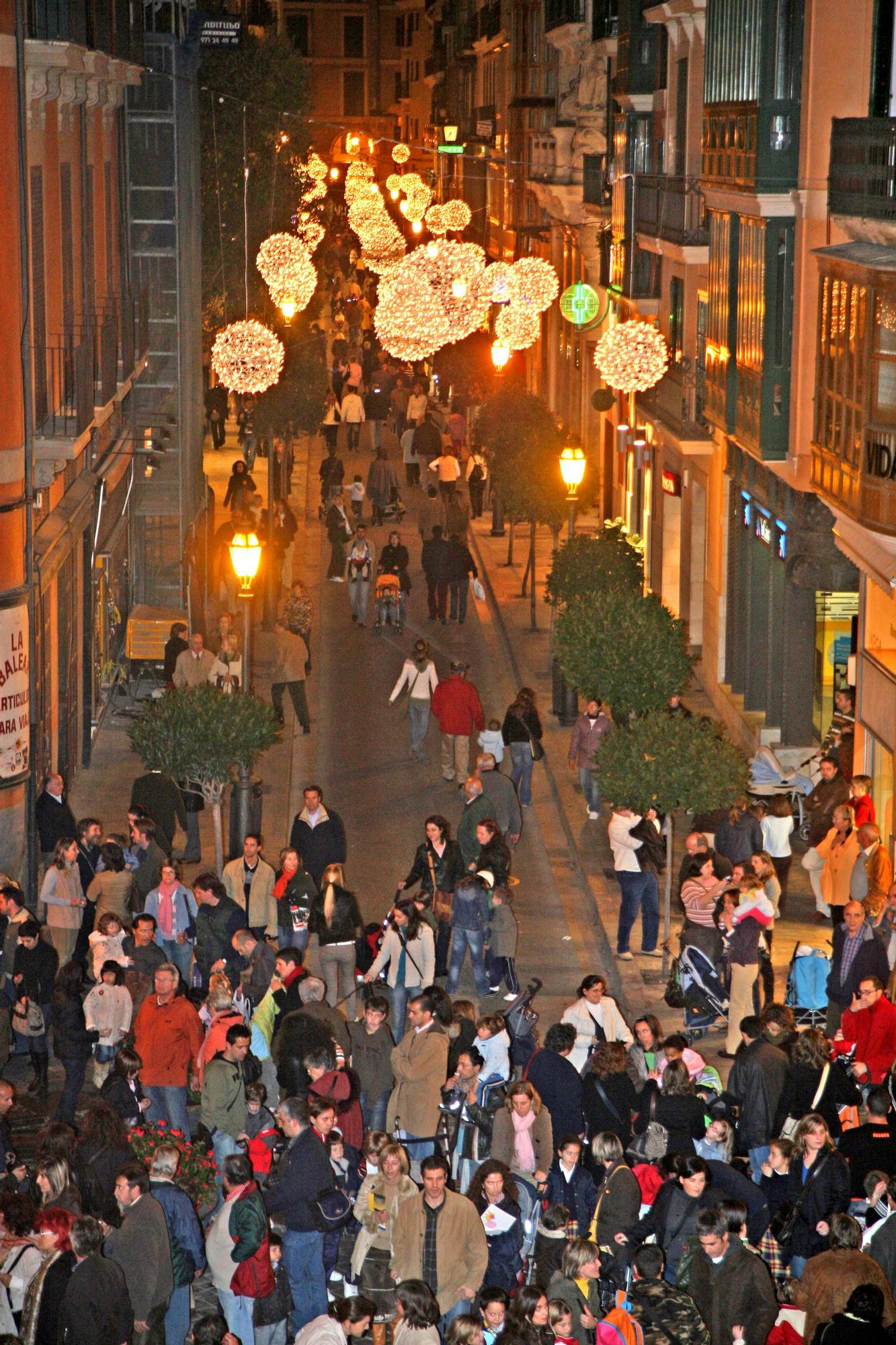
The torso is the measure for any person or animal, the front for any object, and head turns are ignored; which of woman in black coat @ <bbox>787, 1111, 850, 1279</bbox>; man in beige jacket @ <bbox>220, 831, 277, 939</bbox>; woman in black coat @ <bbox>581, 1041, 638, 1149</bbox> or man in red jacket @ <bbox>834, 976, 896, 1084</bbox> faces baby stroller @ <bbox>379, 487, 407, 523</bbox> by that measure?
woman in black coat @ <bbox>581, 1041, 638, 1149</bbox>

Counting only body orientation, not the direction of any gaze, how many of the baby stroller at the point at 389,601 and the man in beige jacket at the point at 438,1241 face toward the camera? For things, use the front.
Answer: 2

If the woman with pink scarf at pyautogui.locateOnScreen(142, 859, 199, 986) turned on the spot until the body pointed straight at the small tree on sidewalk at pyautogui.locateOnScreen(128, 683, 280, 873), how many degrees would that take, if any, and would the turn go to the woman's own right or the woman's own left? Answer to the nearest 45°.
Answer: approximately 180°

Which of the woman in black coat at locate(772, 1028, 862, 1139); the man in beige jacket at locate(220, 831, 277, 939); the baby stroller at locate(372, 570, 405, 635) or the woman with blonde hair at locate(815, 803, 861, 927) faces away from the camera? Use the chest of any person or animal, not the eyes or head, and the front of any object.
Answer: the woman in black coat

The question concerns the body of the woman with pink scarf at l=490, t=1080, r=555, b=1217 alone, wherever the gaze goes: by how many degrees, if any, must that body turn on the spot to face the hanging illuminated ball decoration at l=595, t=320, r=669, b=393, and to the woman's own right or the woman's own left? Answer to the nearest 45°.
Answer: approximately 180°

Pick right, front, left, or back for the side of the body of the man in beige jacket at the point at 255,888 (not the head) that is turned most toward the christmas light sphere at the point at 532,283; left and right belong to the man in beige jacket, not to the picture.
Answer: back

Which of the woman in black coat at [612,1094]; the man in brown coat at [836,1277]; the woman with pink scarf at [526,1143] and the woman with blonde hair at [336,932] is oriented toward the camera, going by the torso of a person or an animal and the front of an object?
the woman with pink scarf

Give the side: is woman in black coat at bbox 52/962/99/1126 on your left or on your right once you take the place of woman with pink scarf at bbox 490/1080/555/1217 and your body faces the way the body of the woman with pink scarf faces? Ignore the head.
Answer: on your right

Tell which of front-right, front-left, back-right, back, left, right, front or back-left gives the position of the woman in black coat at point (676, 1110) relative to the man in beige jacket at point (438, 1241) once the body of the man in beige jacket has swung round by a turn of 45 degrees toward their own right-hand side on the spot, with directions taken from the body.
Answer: back

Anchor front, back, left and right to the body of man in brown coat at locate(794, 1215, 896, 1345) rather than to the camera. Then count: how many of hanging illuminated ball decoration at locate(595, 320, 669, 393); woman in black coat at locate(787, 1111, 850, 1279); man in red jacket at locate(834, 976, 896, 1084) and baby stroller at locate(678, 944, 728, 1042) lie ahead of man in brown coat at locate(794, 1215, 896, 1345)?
4
